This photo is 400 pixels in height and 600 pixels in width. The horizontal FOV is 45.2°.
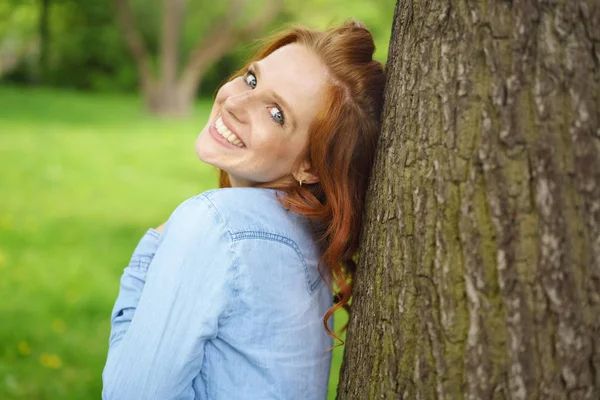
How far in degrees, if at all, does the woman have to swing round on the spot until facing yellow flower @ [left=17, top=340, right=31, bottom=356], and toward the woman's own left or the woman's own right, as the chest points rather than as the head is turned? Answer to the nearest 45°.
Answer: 0° — they already face it

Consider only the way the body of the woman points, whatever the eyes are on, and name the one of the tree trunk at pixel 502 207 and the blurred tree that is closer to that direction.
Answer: the blurred tree

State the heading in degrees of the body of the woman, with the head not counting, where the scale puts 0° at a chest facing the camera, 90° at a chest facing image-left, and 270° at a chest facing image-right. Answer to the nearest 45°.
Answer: approximately 135°

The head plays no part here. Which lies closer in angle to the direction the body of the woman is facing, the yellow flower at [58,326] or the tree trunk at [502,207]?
the yellow flower

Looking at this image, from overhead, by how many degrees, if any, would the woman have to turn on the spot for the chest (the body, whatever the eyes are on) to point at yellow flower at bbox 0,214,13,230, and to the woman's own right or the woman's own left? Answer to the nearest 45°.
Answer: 0° — they already face it

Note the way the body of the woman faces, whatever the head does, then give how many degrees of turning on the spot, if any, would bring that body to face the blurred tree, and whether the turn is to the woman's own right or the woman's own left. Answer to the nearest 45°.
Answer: approximately 45° to the woman's own right

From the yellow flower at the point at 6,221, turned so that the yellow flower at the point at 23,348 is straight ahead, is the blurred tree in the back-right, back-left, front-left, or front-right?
back-left
